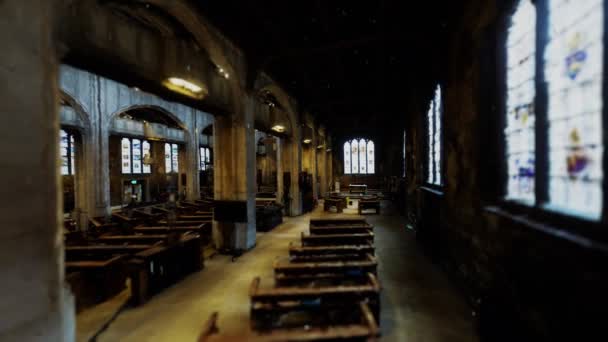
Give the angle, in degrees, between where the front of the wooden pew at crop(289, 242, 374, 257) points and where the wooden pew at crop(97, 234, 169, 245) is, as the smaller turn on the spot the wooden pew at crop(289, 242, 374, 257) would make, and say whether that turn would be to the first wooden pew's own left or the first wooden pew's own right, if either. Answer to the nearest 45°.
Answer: approximately 90° to the first wooden pew's own left

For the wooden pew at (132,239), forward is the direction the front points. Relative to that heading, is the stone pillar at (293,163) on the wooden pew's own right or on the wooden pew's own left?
on the wooden pew's own right

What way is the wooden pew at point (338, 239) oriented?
away from the camera

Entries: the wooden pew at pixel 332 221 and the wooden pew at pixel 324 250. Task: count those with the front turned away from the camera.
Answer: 2

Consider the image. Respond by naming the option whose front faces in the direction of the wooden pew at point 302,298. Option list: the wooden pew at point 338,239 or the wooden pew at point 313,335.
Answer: the wooden pew at point 313,335

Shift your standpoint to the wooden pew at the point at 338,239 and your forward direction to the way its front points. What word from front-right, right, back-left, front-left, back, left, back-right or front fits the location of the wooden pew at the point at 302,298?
back

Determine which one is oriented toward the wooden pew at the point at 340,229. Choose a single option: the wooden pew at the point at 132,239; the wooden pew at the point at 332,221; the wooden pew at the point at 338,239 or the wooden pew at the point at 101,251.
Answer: the wooden pew at the point at 338,239

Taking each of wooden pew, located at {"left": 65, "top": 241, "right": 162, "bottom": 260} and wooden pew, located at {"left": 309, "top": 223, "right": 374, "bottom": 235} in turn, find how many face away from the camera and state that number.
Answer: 2

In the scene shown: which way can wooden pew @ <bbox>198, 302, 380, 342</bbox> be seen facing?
away from the camera

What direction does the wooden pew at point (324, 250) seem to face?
away from the camera

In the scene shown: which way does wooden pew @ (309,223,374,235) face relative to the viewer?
away from the camera
